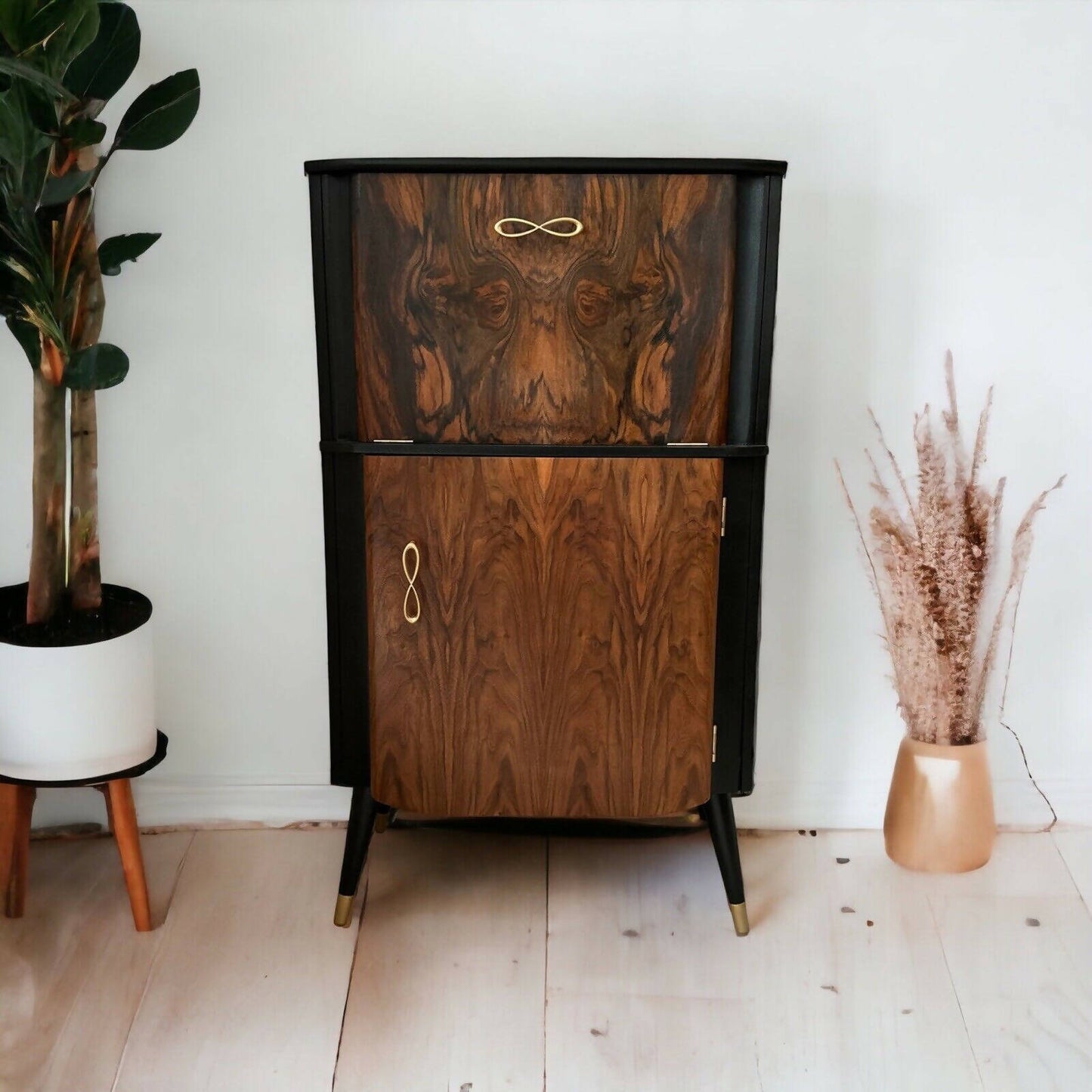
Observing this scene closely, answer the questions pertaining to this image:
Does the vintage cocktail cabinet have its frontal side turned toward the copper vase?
no

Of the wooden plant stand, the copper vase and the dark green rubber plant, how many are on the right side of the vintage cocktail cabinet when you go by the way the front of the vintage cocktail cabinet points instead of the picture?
2

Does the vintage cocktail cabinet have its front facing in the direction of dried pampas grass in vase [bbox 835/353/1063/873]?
no

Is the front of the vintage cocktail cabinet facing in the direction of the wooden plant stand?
no

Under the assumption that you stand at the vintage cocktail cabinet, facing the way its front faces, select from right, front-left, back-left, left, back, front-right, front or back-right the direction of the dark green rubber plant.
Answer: right

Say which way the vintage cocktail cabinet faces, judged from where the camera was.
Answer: facing the viewer

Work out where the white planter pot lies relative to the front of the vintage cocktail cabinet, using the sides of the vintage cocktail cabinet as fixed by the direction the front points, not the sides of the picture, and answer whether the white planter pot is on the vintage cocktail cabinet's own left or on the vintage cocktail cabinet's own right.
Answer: on the vintage cocktail cabinet's own right

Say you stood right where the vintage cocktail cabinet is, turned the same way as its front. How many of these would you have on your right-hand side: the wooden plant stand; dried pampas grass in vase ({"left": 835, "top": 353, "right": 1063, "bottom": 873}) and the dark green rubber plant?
2
